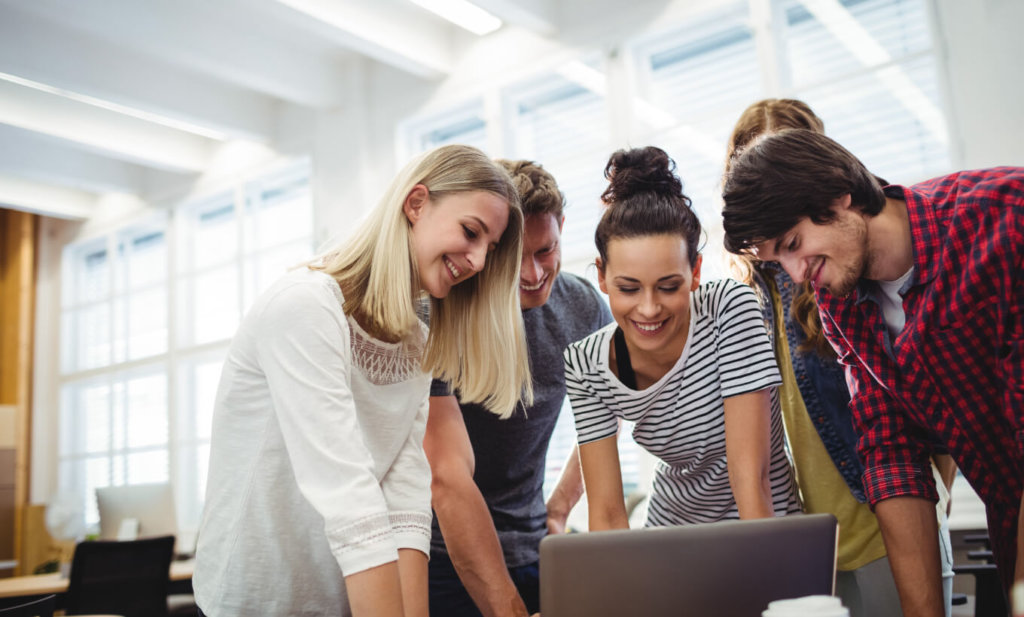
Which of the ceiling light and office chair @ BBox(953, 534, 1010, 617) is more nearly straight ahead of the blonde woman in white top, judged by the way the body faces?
the office chair

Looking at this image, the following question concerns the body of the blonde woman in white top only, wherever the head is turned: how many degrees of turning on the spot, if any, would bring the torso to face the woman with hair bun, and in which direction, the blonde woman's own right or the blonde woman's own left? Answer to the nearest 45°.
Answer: approximately 45° to the blonde woman's own left

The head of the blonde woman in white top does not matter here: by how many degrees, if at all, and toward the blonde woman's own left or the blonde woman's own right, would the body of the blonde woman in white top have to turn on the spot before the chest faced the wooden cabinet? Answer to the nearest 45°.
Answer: approximately 180°

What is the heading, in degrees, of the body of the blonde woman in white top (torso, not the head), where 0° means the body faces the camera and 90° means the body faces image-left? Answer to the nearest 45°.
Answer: approximately 315°

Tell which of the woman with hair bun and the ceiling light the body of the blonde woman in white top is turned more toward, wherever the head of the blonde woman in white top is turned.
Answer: the woman with hair bun

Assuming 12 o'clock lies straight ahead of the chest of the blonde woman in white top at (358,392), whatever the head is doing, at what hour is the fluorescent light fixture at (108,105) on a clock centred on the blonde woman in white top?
The fluorescent light fixture is roughly at 7 o'clock from the blonde woman in white top.

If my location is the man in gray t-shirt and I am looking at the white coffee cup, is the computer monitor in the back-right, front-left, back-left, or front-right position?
back-right

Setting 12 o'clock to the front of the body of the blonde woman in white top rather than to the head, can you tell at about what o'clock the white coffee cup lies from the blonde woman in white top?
The white coffee cup is roughly at 12 o'clock from the blonde woman in white top.

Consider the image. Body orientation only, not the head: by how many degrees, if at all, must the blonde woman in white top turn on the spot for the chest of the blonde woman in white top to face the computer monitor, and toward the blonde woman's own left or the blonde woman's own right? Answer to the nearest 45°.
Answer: approximately 135° to the blonde woman's own left

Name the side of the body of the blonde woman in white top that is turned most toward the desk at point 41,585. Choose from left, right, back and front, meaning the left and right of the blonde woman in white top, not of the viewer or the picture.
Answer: back
